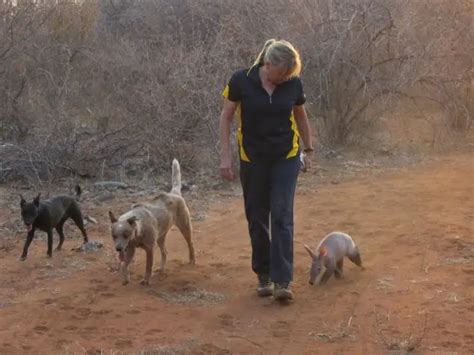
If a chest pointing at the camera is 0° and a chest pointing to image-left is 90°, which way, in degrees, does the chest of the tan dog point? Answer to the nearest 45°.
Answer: approximately 45°

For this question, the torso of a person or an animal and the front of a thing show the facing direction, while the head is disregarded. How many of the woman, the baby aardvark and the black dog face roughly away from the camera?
0

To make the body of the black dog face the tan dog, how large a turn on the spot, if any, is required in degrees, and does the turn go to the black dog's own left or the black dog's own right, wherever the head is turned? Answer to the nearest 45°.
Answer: approximately 90° to the black dog's own left

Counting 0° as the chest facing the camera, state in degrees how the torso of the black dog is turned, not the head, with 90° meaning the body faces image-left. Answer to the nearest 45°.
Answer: approximately 45°

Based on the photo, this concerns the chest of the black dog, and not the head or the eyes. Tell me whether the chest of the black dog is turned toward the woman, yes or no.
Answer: no

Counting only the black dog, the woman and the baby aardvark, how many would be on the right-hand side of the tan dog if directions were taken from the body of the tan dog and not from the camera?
1

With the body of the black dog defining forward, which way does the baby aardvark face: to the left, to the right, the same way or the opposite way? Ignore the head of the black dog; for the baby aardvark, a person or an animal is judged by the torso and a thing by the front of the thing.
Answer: the same way

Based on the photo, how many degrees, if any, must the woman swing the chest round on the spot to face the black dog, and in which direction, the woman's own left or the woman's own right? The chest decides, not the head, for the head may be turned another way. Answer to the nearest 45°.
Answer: approximately 135° to the woman's own right

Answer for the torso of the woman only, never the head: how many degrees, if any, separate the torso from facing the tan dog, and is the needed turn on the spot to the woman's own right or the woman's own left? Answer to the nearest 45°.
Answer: approximately 135° to the woman's own right

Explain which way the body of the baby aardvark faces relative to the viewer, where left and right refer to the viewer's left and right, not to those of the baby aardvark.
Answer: facing the viewer and to the left of the viewer

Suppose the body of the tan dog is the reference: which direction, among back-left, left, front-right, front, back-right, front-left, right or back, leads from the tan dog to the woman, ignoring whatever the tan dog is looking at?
left

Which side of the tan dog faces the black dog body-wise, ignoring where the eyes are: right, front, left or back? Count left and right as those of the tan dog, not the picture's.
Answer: right

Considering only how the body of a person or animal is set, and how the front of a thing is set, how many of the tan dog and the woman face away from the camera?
0

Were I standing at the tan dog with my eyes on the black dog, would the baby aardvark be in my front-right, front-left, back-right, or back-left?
back-right

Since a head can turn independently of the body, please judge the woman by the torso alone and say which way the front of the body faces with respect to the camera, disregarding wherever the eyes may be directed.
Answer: toward the camera
